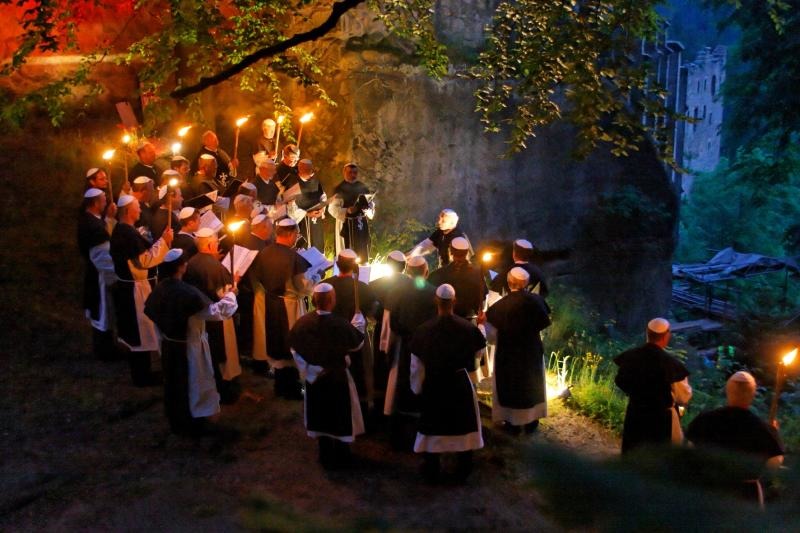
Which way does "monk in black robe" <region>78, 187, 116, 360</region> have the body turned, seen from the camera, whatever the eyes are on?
to the viewer's right

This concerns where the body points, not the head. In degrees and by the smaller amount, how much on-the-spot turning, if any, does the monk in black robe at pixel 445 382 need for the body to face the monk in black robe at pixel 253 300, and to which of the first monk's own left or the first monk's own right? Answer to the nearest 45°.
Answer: approximately 45° to the first monk's own left

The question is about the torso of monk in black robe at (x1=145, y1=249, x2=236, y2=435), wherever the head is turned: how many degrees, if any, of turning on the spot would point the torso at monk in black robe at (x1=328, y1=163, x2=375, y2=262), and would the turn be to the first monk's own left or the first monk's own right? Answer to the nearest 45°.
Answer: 0° — they already face them

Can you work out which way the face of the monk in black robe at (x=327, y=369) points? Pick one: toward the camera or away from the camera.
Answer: away from the camera

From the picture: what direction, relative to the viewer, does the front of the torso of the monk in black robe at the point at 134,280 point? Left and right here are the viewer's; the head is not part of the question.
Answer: facing to the right of the viewer

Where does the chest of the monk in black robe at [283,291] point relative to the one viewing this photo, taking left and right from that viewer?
facing away from the viewer and to the right of the viewer

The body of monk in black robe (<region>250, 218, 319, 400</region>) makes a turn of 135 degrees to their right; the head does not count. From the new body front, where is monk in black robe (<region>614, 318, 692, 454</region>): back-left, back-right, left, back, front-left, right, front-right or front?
front-left

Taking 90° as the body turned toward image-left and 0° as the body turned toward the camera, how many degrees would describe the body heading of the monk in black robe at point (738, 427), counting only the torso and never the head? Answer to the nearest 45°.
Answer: approximately 180°

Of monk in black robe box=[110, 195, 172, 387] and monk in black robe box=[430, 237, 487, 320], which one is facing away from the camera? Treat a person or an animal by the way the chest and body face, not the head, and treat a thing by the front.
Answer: monk in black robe box=[430, 237, 487, 320]

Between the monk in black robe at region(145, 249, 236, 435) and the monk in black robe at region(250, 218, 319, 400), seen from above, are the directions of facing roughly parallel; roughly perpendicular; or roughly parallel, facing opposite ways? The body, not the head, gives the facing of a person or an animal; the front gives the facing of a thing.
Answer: roughly parallel

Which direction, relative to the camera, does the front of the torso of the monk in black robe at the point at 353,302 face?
away from the camera

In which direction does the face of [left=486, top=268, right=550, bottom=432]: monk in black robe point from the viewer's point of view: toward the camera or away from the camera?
away from the camera

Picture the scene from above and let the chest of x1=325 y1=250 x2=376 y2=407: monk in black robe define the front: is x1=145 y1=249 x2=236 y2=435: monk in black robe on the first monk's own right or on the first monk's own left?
on the first monk's own left

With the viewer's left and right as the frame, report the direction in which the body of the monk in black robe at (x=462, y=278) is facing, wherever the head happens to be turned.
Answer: facing away from the viewer

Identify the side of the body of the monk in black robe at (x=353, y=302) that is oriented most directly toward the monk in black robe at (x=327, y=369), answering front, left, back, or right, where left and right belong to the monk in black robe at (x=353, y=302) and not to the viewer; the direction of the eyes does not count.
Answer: back

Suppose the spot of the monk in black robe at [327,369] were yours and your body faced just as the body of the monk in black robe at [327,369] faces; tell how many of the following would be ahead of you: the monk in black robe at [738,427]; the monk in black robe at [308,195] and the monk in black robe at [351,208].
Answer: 2

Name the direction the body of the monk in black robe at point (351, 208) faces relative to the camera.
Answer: toward the camera

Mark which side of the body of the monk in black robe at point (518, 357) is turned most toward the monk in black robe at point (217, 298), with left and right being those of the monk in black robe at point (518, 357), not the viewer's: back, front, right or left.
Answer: left

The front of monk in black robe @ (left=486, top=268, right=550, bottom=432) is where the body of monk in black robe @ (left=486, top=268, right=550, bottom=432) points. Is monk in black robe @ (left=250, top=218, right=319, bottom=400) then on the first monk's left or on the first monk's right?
on the first monk's left
